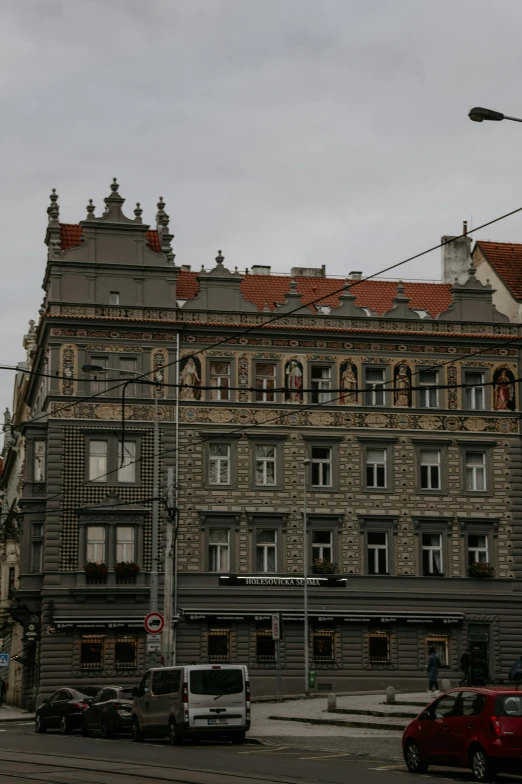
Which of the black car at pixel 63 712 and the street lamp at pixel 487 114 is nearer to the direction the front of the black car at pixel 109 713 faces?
the black car

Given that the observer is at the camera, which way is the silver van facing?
facing away from the viewer and to the left of the viewer

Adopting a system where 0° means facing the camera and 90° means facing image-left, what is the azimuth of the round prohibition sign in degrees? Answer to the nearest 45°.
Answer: approximately 0°

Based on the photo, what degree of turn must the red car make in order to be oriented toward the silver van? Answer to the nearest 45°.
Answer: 0° — it already faces it

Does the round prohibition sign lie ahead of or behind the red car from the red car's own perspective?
ahead

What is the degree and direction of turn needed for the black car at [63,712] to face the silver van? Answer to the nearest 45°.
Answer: approximately 135° to its left

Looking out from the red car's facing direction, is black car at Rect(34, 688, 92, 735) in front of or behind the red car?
in front

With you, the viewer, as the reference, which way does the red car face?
facing away from the viewer and to the left of the viewer

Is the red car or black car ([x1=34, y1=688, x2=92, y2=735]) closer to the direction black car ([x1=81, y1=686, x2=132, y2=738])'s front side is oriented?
the black car

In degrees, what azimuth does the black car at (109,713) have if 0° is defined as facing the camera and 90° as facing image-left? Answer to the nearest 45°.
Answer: approximately 135°
